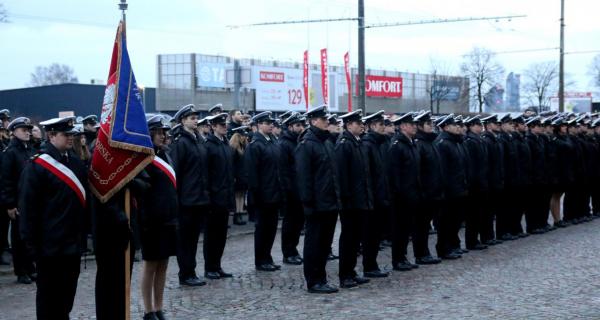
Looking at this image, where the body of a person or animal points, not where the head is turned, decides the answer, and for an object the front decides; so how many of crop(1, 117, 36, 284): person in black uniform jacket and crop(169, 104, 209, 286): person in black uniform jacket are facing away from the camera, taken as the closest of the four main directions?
0

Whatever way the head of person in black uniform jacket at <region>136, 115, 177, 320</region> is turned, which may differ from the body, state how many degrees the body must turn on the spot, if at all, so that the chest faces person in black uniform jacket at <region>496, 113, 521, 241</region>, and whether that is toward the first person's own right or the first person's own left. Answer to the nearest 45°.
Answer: approximately 90° to the first person's own left

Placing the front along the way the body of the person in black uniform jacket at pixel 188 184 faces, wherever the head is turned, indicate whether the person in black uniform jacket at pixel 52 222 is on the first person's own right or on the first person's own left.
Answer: on the first person's own right

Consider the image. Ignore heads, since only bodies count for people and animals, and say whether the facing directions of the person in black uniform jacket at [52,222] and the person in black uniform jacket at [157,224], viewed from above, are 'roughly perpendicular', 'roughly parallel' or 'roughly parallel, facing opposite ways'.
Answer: roughly parallel

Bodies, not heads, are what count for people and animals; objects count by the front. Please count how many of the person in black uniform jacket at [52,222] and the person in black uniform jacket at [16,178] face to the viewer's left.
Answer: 0

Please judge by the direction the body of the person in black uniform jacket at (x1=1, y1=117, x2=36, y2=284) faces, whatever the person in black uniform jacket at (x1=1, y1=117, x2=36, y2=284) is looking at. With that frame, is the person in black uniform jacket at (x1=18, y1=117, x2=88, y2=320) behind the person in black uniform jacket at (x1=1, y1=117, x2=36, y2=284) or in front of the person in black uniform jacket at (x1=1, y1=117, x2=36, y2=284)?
in front

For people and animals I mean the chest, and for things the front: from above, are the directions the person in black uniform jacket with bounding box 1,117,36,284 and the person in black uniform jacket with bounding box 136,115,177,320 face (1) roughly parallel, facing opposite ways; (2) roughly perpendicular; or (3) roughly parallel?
roughly parallel

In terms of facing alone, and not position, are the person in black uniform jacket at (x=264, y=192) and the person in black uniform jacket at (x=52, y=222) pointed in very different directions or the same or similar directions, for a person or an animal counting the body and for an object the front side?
same or similar directions

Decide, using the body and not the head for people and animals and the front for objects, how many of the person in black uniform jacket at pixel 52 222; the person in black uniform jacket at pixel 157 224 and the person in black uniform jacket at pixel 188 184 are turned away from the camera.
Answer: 0

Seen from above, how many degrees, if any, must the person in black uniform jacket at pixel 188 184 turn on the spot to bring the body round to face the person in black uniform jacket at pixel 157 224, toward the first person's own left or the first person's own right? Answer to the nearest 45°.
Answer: approximately 45° to the first person's own right
